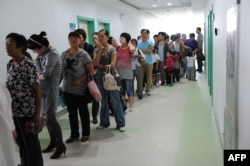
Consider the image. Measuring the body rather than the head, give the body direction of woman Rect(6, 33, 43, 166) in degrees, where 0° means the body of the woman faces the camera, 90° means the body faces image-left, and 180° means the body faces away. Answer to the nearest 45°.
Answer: approximately 45°

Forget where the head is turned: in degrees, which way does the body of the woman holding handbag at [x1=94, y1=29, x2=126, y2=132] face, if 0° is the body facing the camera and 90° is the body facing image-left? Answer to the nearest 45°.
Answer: approximately 45°

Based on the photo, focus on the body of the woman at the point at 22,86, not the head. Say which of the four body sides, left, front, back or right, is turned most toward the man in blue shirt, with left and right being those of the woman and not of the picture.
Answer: back

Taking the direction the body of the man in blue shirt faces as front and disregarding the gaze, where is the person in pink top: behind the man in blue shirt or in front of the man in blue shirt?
in front

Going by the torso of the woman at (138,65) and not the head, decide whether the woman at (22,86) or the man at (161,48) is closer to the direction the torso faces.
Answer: the woman

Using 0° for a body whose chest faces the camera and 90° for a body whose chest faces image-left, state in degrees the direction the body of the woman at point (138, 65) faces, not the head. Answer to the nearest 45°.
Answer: approximately 45°

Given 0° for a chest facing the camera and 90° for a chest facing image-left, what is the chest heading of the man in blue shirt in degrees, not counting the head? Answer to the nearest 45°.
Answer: approximately 0°

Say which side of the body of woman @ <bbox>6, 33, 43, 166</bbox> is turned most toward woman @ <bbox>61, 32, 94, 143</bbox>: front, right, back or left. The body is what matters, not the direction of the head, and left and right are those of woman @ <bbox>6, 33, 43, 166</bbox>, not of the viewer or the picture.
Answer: back

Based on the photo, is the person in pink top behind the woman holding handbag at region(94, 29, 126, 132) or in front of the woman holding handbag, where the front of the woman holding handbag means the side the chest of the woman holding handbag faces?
behind

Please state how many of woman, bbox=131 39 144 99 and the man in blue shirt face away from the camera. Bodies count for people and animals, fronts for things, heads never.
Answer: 0

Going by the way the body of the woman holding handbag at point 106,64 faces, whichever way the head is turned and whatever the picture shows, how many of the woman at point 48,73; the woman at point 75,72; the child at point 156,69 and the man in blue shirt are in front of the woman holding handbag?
2
